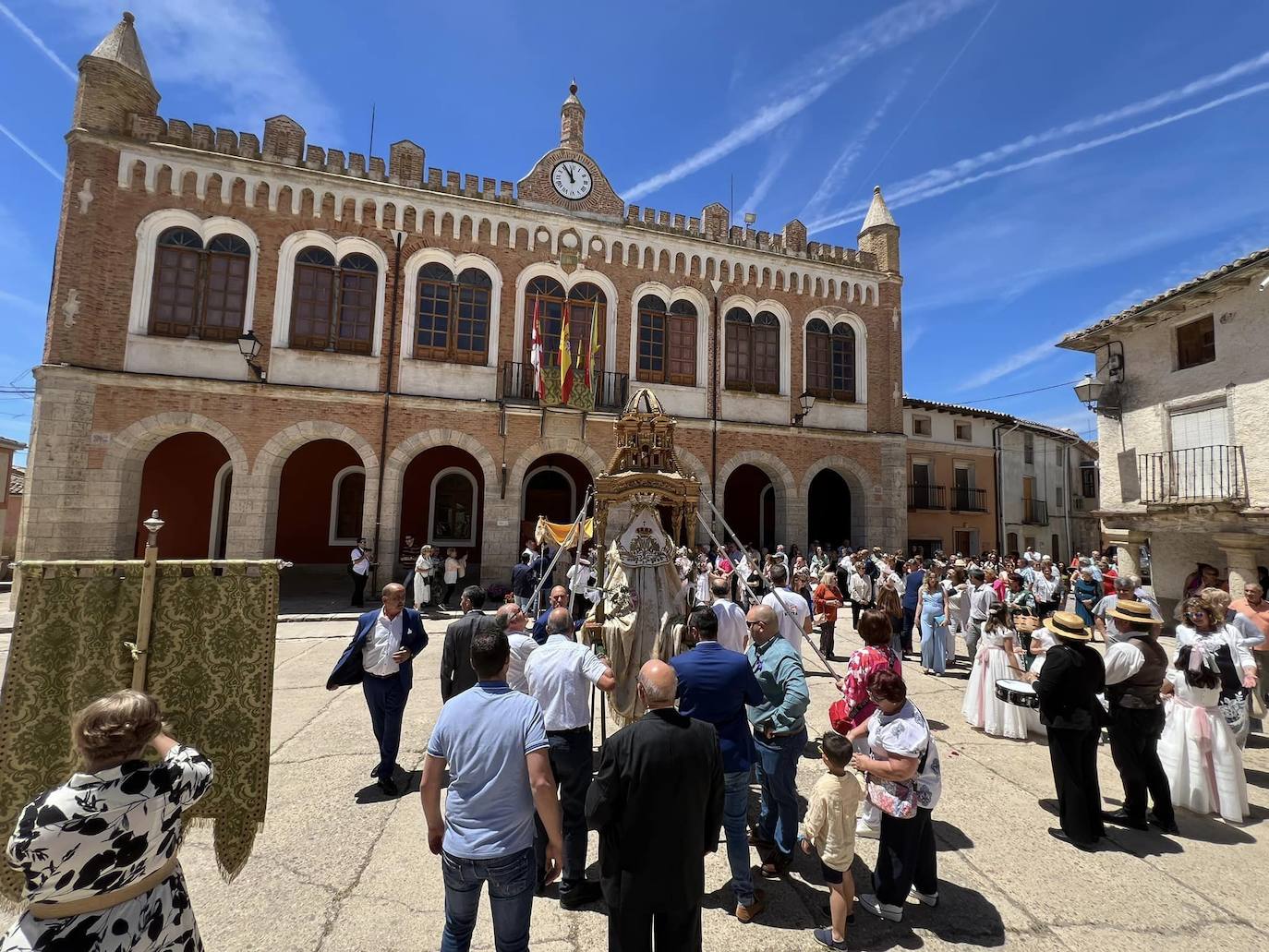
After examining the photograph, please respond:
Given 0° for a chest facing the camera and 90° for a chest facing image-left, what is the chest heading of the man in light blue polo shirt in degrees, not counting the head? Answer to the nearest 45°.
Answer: approximately 180°

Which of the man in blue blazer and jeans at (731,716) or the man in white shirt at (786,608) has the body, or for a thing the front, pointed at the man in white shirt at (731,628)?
the man in blue blazer and jeans

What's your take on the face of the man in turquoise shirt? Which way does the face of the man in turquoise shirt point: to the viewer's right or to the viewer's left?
to the viewer's left

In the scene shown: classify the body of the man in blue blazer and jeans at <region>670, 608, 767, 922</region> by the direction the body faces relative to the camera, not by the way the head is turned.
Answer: away from the camera

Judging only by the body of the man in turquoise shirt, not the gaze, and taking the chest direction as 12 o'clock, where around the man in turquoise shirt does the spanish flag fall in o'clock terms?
The spanish flag is roughly at 2 o'clock from the man in turquoise shirt.

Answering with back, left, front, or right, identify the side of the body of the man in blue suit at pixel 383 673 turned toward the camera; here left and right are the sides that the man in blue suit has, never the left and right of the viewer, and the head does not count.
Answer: front

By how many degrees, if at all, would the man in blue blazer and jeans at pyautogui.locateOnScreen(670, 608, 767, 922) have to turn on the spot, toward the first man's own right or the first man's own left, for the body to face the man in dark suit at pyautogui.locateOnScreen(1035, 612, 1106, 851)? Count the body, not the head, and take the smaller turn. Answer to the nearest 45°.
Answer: approximately 45° to the first man's own right

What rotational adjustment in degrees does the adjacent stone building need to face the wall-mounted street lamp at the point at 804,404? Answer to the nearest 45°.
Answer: approximately 45° to its right

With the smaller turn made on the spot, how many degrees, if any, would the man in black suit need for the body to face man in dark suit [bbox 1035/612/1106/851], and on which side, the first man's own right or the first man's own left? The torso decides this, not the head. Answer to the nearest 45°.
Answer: approximately 45° to the first man's own right

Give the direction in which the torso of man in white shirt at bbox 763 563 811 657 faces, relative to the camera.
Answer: away from the camera

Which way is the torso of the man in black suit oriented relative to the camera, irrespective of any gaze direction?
away from the camera

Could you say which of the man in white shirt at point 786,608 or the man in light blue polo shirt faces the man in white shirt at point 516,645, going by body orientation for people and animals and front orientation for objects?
the man in light blue polo shirt

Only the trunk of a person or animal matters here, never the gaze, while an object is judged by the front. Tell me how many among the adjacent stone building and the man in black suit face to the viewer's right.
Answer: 0

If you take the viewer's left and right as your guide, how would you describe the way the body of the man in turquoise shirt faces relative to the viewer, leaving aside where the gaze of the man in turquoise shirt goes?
facing to the left of the viewer

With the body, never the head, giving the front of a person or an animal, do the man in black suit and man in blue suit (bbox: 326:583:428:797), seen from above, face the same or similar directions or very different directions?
very different directions

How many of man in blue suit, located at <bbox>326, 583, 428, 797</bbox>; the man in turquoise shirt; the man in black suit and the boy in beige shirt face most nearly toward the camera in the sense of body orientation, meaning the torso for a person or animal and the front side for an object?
1

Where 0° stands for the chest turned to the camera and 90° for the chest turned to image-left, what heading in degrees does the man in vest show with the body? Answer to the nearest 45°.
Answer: approximately 135°
